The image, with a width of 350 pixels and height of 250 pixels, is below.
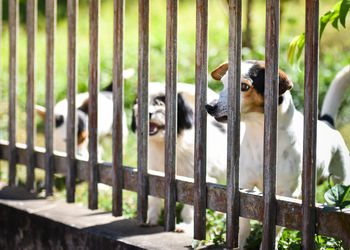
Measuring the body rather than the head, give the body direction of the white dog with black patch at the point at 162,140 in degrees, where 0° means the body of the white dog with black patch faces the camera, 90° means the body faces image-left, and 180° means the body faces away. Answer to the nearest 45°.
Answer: approximately 45°

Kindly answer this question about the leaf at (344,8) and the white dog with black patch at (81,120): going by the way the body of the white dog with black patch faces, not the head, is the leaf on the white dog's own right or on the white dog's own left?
on the white dog's own left

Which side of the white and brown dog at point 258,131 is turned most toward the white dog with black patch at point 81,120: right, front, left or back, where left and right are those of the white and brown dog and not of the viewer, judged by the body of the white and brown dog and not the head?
right

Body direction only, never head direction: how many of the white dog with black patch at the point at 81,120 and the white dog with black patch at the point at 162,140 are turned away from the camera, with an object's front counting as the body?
0

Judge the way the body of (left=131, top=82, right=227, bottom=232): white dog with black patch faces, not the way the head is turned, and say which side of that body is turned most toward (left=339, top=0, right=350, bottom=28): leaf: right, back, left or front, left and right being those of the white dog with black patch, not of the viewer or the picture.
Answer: left

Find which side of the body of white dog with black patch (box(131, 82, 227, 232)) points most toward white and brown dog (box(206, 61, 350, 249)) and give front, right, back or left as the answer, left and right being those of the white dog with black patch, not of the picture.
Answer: left
